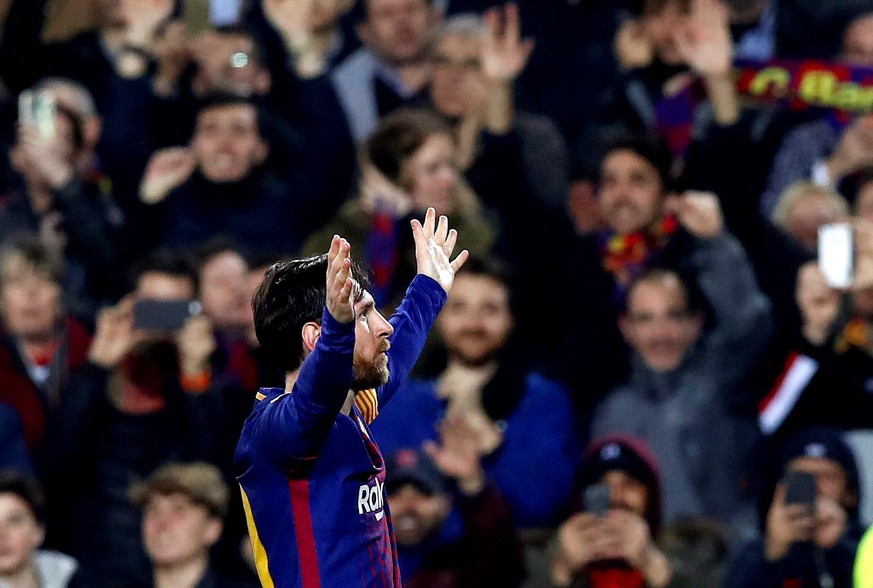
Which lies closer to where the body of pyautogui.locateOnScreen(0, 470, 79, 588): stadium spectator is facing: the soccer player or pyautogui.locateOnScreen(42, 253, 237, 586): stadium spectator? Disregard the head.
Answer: the soccer player

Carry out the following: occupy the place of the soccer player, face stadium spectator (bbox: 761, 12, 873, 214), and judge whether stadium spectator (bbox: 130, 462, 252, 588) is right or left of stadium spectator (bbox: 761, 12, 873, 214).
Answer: left

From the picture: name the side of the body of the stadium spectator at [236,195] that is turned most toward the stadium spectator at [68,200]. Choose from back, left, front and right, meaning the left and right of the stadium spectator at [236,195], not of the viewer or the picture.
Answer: right

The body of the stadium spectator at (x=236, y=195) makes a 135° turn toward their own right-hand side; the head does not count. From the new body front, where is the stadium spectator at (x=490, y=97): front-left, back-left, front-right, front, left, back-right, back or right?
back-right

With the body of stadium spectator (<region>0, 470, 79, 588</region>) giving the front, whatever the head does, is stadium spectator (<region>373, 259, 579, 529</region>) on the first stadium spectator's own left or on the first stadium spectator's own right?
on the first stadium spectator's own left

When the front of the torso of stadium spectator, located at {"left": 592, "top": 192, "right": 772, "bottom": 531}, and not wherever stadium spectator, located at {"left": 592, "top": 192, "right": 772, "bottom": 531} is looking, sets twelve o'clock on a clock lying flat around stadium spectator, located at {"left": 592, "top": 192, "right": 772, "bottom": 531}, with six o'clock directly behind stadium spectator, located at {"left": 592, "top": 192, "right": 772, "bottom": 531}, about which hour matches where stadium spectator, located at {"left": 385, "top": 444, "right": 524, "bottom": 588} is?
stadium spectator, located at {"left": 385, "top": 444, "right": 524, "bottom": 588} is roughly at 2 o'clock from stadium spectator, located at {"left": 592, "top": 192, "right": 772, "bottom": 531}.

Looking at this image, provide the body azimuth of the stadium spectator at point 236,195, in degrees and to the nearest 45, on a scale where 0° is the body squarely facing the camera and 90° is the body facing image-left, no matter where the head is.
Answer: approximately 0°

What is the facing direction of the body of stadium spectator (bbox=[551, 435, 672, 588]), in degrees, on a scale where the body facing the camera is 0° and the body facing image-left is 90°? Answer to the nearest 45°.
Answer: approximately 0°

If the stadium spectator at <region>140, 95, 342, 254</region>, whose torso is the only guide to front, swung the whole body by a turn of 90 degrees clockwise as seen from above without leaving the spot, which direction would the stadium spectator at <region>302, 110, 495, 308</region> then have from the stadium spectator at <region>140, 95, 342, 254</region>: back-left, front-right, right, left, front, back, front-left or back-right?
back-left

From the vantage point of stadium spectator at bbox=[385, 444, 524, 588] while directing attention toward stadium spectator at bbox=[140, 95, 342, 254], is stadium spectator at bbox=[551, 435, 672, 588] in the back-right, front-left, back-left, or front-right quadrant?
back-right

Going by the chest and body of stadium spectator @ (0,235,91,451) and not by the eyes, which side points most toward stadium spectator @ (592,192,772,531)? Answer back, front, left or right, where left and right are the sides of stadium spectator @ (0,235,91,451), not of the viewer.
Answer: left
